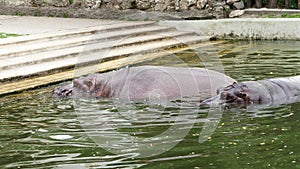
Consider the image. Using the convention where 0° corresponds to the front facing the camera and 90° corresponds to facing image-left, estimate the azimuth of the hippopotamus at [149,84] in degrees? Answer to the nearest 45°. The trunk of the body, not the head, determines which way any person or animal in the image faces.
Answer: approximately 90°

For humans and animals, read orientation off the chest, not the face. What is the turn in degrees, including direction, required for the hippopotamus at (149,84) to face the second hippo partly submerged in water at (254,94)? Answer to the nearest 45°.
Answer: approximately 135° to its left

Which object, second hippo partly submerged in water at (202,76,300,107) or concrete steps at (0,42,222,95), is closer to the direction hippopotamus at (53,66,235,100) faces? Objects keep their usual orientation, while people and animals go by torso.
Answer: the concrete steps

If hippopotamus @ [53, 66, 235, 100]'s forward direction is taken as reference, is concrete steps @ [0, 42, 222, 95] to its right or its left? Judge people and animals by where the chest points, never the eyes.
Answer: on its right
